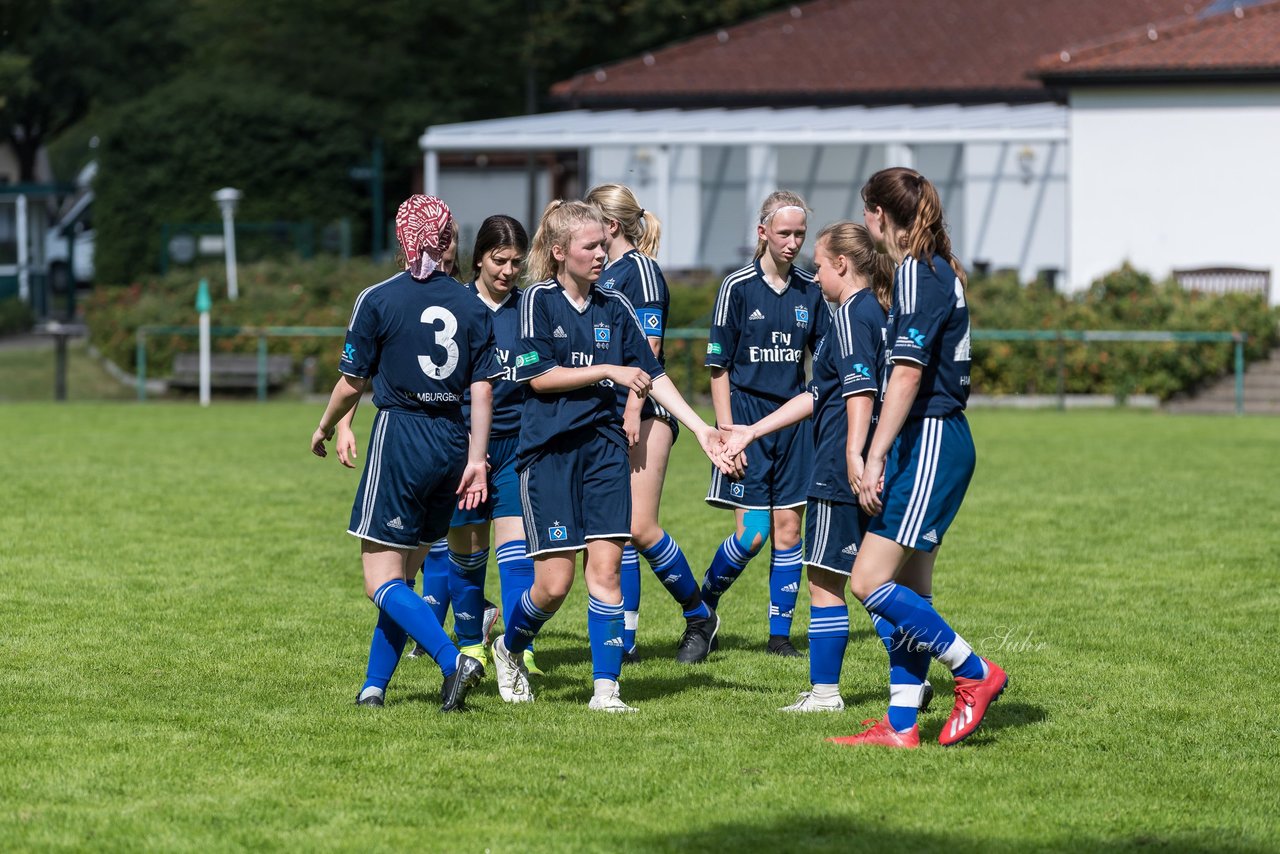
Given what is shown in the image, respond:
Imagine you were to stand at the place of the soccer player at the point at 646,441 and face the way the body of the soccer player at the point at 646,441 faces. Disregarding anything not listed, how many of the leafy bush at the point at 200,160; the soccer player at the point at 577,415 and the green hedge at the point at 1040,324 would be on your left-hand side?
1

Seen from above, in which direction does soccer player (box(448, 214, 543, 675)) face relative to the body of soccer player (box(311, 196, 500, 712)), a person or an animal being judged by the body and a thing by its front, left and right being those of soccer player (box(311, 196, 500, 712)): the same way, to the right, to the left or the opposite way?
the opposite way

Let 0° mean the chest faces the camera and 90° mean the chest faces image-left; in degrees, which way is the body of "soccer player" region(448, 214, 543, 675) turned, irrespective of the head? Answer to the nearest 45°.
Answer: approximately 315°

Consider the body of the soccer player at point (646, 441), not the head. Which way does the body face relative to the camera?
to the viewer's left

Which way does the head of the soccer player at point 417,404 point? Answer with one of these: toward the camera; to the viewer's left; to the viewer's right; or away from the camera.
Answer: away from the camera

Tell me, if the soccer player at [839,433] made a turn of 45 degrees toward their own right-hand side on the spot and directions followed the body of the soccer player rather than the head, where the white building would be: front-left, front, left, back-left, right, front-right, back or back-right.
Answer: front-right

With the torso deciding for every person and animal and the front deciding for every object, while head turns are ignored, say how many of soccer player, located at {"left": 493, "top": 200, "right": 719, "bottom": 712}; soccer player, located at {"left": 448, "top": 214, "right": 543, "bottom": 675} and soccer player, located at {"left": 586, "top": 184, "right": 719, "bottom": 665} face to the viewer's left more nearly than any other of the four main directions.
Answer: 1

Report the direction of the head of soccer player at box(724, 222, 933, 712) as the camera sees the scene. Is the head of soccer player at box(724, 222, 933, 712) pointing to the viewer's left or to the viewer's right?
to the viewer's left

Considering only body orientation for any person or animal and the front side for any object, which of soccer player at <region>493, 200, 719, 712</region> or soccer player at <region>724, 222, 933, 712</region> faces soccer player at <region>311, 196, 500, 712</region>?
soccer player at <region>724, 222, 933, 712</region>

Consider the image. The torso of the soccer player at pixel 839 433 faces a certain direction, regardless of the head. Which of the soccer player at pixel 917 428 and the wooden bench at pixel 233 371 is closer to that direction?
the wooden bench

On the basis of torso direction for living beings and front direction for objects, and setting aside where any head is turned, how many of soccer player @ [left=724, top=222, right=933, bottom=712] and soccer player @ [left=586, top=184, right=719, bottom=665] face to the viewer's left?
2

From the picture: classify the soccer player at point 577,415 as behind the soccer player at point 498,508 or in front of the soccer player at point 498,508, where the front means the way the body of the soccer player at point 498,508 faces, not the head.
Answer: in front

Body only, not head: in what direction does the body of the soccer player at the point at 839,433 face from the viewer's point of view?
to the viewer's left

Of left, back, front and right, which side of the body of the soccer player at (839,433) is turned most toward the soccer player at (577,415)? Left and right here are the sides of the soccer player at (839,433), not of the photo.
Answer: front

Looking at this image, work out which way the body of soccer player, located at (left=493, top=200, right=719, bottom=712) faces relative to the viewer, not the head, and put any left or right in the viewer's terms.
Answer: facing the viewer and to the right of the viewer
